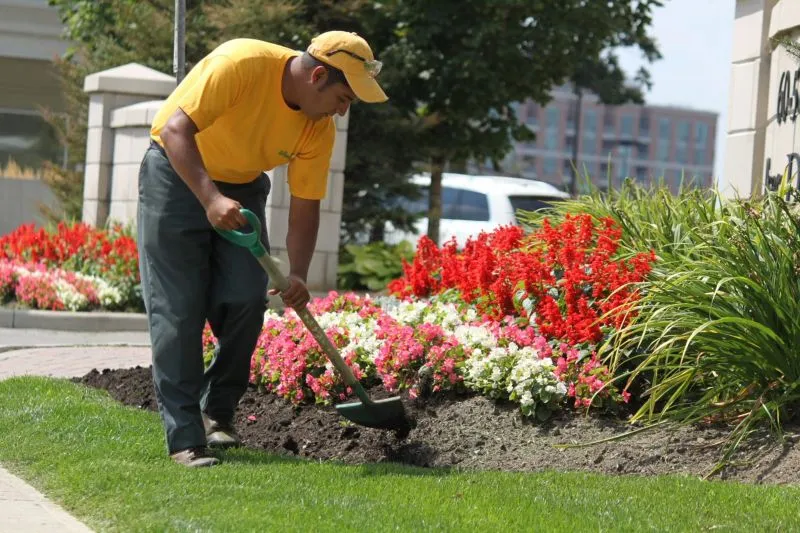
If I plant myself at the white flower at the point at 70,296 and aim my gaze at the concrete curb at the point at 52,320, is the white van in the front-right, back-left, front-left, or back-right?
back-left

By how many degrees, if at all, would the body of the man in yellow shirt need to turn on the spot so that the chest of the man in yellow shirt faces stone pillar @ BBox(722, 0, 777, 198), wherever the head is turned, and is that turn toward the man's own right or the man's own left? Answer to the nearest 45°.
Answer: approximately 90° to the man's own left

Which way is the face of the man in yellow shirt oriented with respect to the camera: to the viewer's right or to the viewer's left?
to the viewer's right

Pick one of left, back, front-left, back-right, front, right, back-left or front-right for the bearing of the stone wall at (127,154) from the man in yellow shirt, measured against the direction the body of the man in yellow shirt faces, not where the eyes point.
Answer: back-left

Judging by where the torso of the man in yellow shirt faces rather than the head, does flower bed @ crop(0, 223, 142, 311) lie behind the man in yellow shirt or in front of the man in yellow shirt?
behind

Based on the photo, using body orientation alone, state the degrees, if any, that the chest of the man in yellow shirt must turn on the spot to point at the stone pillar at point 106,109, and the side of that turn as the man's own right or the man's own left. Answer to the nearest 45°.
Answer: approximately 135° to the man's own left

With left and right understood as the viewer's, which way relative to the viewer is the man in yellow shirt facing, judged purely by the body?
facing the viewer and to the right of the viewer

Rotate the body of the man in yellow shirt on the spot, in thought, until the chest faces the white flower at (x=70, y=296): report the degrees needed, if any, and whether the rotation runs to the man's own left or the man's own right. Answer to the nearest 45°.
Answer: approximately 135° to the man's own left

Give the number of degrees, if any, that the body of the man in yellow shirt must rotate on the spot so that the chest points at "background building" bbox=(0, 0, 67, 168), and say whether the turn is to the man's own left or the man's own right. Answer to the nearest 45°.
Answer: approximately 135° to the man's own left

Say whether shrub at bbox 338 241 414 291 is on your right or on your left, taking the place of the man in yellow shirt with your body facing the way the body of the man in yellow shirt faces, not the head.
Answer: on your left
